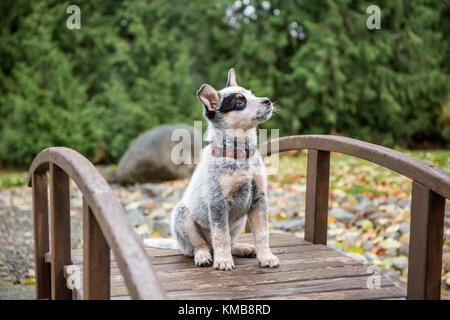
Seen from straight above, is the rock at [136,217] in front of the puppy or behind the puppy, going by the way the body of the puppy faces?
behind

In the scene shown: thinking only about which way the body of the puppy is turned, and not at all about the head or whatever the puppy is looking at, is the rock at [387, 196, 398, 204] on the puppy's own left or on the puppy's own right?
on the puppy's own left

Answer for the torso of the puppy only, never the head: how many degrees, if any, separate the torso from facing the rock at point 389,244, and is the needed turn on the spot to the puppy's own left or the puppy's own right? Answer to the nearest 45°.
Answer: approximately 90° to the puppy's own left

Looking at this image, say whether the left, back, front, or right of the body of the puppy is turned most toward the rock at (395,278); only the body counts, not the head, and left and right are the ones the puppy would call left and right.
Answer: left

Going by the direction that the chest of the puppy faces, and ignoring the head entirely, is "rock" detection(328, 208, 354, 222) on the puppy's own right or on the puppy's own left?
on the puppy's own left

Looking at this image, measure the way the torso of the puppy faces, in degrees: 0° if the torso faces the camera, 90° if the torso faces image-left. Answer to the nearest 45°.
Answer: approximately 315°

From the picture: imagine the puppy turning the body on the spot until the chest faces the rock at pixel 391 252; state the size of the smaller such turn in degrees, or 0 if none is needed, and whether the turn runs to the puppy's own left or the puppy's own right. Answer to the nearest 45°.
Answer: approximately 90° to the puppy's own left

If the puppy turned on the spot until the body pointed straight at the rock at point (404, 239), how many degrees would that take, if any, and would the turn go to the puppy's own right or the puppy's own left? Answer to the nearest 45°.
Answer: approximately 90° to the puppy's own left
